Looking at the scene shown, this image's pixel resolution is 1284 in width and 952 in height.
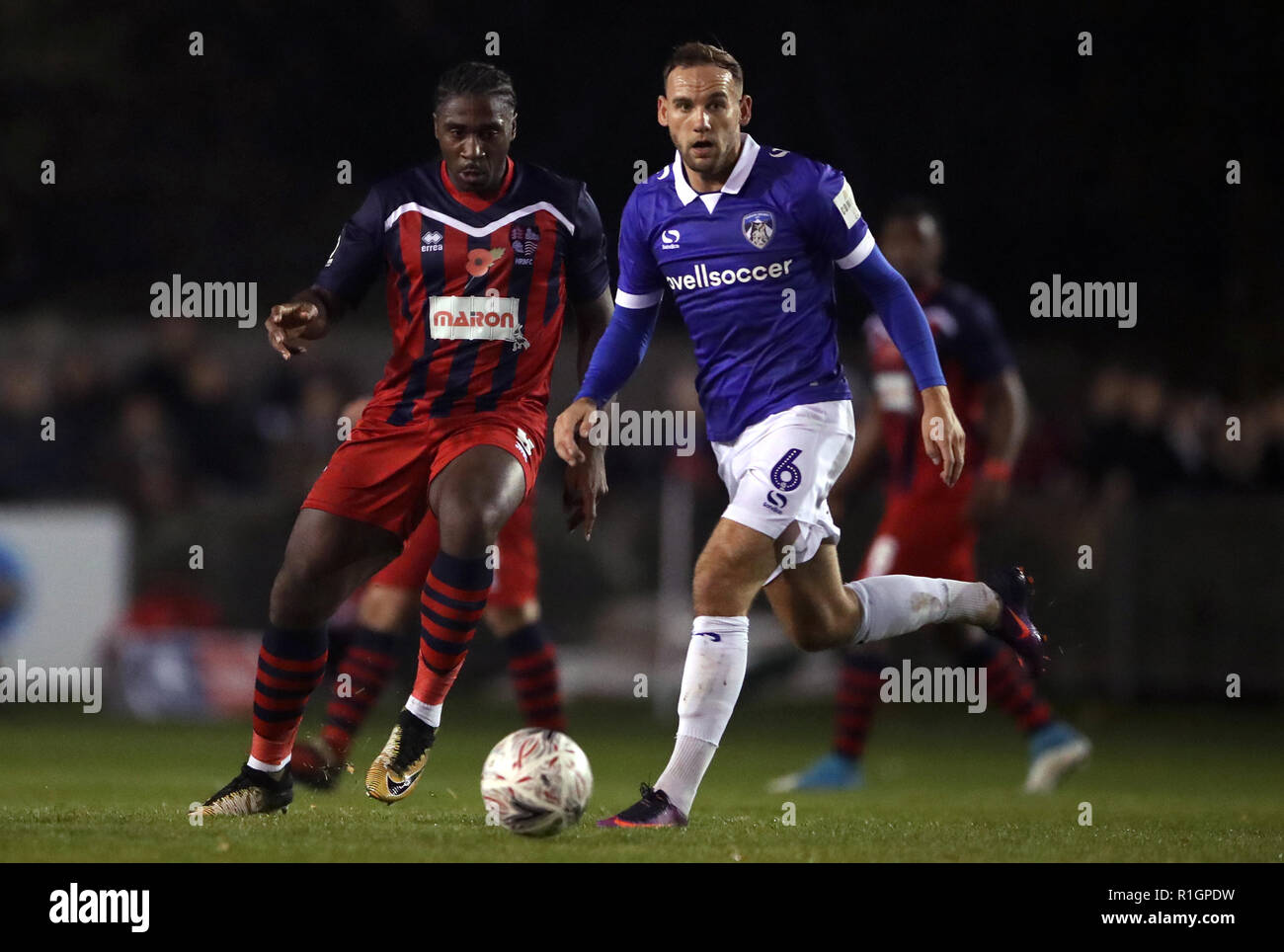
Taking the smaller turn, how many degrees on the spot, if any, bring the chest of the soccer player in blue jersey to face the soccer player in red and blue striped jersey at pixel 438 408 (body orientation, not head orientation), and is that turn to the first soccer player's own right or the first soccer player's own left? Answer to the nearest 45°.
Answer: approximately 45° to the first soccer player's own right

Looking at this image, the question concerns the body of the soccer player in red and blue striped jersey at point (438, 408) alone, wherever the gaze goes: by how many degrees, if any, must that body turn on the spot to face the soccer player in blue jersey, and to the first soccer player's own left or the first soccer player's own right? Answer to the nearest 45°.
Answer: approximately 45° to the first soccer player's own left

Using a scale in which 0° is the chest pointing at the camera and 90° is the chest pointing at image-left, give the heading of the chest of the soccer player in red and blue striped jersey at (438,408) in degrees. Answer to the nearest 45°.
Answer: approximately 0°

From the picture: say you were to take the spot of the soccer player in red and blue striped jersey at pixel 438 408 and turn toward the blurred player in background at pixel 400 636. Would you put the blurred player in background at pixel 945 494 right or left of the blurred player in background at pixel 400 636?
right

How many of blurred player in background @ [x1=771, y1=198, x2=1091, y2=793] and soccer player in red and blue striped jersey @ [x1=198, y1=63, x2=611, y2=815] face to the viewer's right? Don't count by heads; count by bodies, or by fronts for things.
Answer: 0

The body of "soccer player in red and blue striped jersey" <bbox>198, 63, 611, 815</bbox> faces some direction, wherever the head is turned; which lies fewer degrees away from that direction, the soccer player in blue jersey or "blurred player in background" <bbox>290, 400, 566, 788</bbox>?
the soccer player in blue jersey

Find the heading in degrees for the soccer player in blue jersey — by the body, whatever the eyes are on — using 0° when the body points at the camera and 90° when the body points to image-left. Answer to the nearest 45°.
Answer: approximately 45°

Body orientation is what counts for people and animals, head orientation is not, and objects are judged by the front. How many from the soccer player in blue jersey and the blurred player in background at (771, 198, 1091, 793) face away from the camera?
0

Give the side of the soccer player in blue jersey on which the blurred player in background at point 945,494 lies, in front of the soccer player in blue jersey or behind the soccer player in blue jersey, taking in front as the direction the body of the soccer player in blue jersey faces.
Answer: behind

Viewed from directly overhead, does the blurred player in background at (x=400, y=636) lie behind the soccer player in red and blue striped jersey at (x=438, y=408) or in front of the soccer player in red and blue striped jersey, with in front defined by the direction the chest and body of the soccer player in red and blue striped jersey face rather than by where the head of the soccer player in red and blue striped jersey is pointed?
behind
